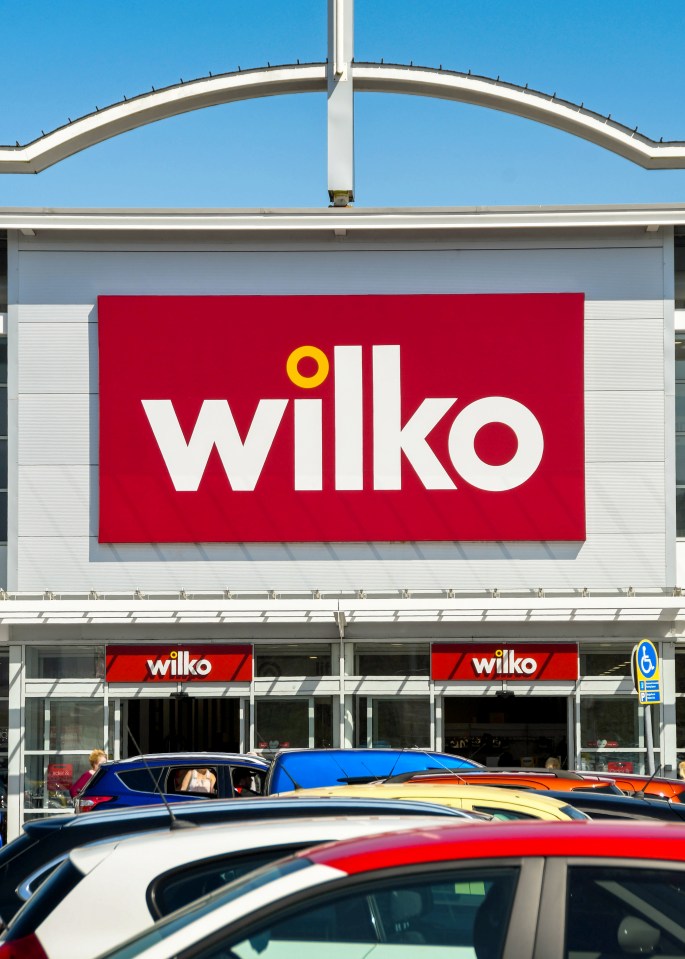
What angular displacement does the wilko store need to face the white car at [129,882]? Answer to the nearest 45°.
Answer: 0° — it already faces it

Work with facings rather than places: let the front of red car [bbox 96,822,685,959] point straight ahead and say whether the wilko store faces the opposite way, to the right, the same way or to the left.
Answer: to the left

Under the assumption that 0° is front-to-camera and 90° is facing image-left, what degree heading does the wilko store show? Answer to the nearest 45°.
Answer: approximately 0°

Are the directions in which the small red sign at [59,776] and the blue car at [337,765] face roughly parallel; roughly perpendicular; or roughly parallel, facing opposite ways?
roughly perpendicular

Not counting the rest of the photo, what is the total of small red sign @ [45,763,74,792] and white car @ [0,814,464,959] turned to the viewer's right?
1

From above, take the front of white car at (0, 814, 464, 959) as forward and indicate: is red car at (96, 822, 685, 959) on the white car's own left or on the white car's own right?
on the white car's own right

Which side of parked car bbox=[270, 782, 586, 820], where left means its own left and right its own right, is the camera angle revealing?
right

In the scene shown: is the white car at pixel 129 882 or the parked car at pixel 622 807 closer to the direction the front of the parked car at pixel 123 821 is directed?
the parked car

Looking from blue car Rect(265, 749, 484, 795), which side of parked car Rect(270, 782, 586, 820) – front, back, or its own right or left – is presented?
left
